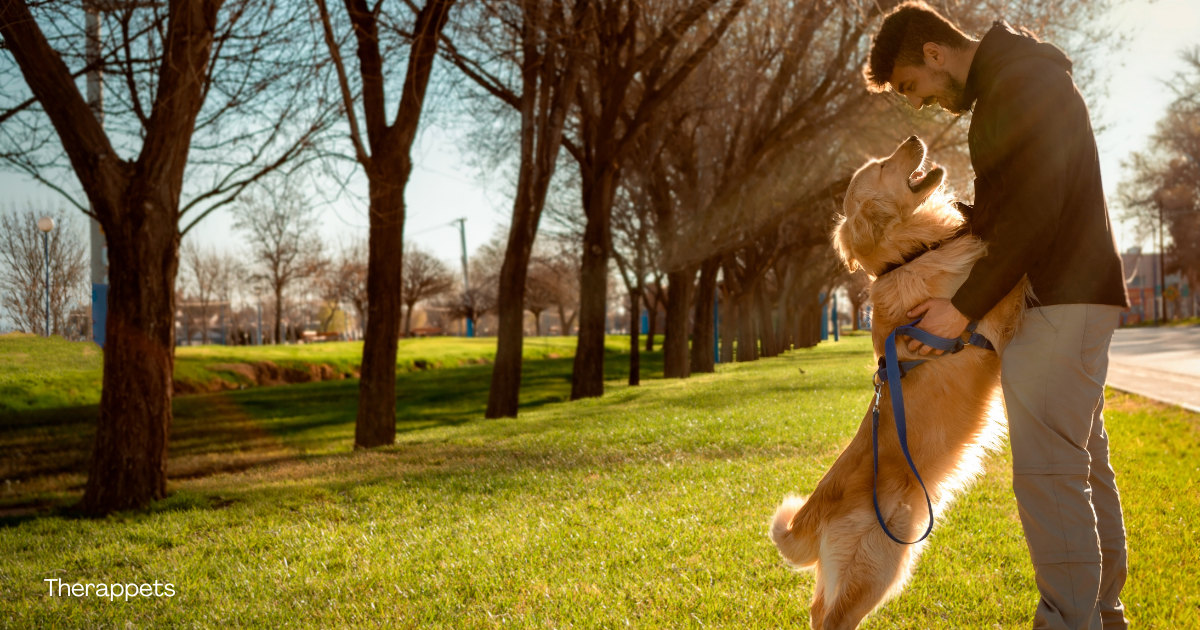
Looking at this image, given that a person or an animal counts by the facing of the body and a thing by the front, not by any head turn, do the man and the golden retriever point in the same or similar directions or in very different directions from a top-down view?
very different directions

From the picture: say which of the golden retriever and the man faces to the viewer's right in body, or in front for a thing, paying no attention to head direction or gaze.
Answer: the golden retriever

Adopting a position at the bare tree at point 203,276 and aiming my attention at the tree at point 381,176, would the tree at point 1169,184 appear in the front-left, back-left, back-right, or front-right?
front-left

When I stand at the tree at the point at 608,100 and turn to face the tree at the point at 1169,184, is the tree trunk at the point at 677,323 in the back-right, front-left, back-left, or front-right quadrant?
front-left

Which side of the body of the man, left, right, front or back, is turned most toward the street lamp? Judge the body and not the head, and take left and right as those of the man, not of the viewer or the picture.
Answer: front

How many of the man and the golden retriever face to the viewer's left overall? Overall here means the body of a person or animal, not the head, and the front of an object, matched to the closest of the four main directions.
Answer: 1

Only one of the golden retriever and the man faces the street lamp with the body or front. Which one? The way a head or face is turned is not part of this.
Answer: the man

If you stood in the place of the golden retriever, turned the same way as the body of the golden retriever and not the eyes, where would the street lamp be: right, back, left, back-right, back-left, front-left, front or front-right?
back

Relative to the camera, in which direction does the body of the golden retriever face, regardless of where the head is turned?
to the viewer's right

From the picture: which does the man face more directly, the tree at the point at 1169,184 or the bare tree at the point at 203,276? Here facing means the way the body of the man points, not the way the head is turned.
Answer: the bare tree

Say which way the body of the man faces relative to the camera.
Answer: to the viewer's left

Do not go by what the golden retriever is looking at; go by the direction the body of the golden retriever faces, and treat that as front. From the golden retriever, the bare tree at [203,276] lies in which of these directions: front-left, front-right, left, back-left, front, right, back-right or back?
back-left

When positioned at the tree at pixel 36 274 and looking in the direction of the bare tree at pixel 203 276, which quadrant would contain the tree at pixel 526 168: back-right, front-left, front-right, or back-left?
front-right

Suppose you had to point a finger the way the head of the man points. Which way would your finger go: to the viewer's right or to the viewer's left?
to the viewer's left

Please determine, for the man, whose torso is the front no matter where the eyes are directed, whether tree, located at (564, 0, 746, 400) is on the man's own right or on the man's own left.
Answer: on the man's own right
